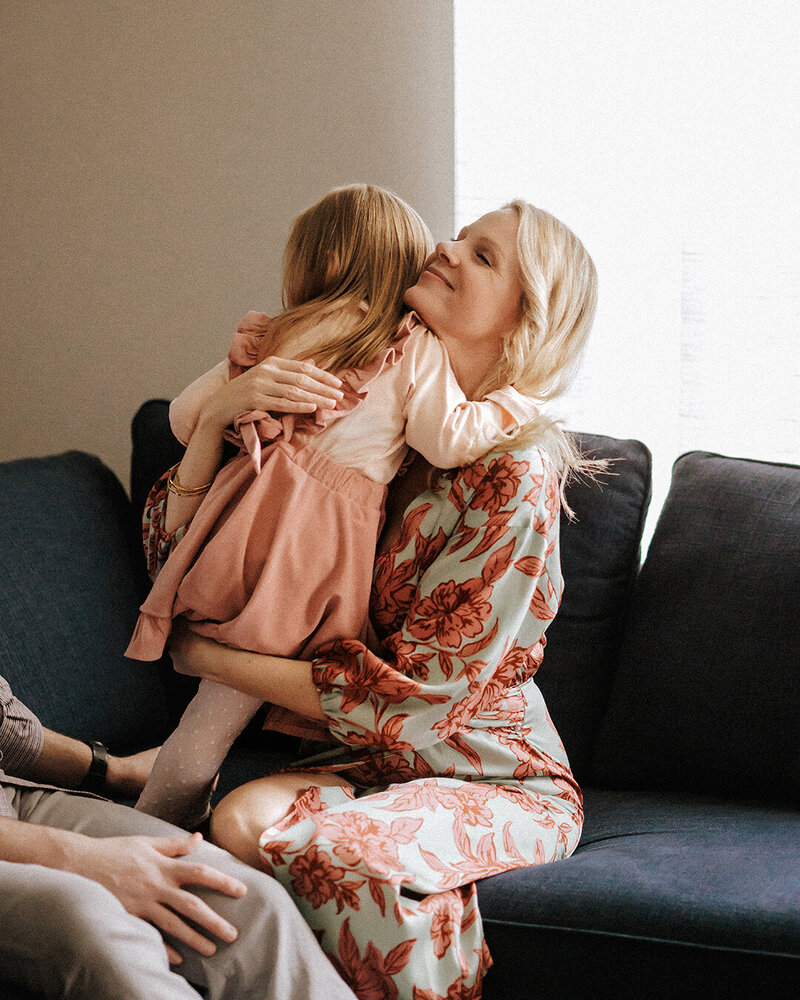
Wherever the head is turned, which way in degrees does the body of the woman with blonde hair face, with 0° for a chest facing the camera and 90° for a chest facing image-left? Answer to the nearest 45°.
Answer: approximately 90°

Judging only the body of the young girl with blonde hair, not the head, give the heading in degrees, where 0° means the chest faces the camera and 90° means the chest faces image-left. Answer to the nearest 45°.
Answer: approximately 225°

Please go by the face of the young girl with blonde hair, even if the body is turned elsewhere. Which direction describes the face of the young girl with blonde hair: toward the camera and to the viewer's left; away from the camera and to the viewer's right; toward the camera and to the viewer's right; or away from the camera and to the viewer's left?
away from the camera and to the viewer's right

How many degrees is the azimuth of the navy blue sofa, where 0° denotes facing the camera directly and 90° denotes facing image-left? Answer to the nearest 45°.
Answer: approximately 0°
